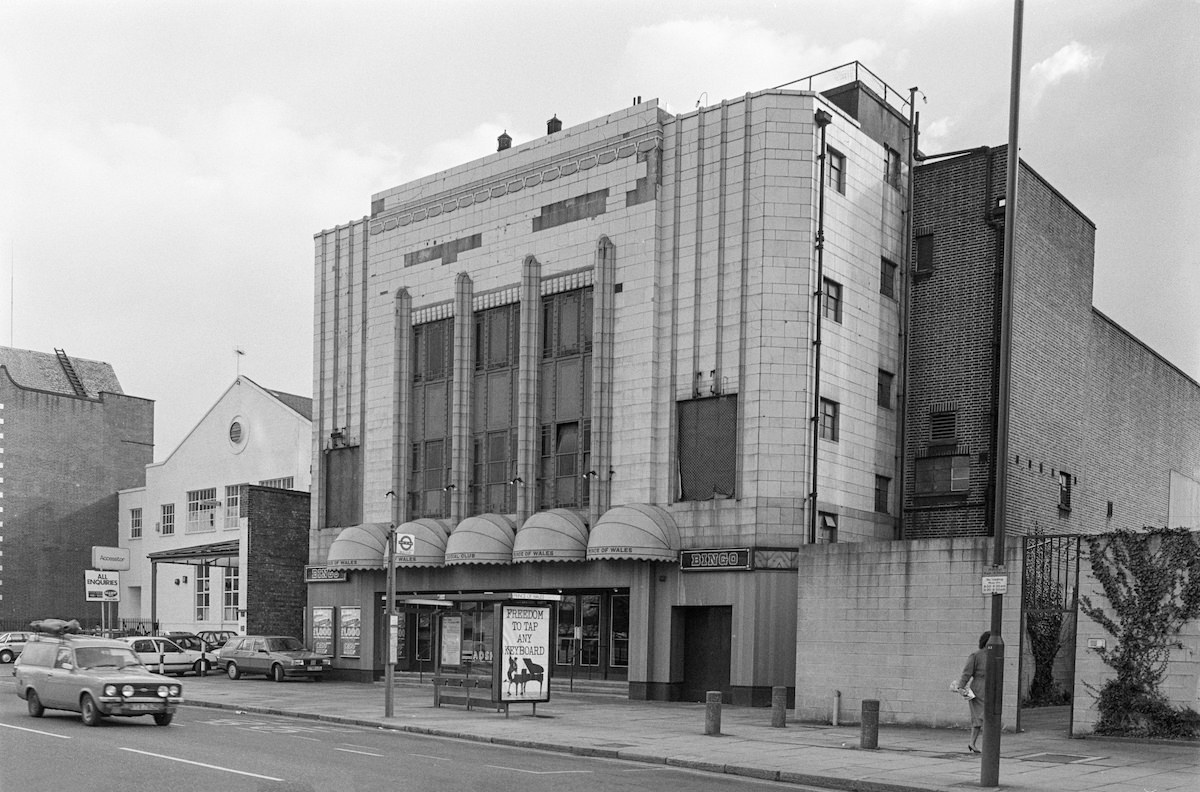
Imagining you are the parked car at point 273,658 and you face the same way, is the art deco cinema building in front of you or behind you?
in front

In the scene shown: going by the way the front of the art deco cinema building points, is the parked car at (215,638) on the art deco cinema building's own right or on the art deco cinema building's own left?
on the art deco cinema building's own right

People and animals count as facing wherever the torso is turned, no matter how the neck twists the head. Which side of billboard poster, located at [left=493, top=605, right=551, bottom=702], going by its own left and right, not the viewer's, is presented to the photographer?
front

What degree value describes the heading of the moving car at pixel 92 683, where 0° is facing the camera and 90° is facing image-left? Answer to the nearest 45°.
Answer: approximately 315°

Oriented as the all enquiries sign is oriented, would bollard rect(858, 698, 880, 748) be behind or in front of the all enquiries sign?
in front

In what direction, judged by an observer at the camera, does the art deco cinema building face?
facing the viewer and to the left of the viewer

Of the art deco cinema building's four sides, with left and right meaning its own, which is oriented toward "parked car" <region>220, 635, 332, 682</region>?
right

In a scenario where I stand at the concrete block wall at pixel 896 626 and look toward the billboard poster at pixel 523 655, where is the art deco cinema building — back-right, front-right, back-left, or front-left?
front-right

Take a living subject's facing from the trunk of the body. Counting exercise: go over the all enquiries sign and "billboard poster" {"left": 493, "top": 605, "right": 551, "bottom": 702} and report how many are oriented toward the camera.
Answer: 2

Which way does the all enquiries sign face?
toward the camera
